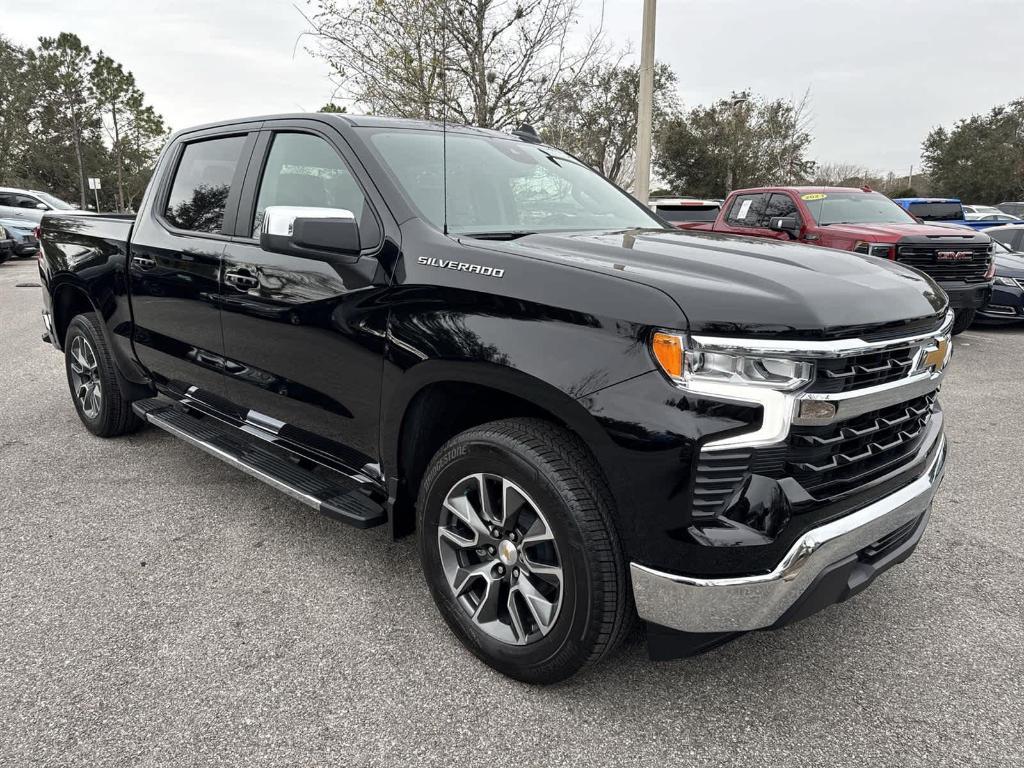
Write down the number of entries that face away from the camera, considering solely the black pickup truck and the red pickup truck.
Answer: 0

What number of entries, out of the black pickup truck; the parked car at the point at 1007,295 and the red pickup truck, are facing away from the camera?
0

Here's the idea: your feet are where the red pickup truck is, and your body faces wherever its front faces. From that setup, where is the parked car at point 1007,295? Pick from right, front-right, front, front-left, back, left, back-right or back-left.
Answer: left

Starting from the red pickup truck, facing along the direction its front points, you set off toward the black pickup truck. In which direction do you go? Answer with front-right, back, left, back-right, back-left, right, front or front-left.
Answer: front-right

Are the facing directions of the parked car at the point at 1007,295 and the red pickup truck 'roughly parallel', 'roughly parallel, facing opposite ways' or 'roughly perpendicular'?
roughly parallel

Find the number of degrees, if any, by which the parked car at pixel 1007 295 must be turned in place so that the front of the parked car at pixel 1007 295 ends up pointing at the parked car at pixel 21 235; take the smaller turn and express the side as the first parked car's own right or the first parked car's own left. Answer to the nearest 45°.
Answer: approximately 135° to the first parked car's own right

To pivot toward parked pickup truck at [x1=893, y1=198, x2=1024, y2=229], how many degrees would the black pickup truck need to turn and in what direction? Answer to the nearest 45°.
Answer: approximately 90° to its left

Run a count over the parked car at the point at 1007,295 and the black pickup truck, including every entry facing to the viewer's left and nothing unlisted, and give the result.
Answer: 0

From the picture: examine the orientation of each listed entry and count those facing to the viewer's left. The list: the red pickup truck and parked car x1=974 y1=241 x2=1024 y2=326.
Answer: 0

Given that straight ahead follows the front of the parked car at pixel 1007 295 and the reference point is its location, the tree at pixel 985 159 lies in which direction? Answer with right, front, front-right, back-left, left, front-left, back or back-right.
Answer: back-left

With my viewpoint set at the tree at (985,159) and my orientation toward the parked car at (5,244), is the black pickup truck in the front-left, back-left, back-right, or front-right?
front-left
